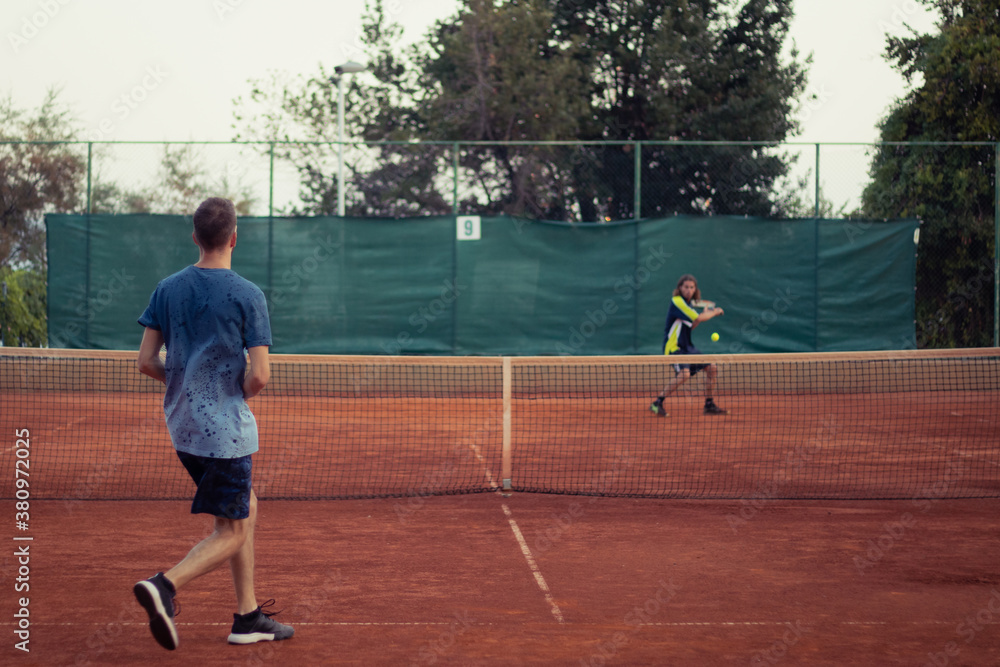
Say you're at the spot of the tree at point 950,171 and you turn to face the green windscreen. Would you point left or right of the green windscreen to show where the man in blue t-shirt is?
left

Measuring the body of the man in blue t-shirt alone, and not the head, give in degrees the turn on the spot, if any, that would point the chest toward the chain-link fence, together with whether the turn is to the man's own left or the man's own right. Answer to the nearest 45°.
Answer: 0° — they already face it

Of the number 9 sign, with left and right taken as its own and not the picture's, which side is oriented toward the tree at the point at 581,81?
back

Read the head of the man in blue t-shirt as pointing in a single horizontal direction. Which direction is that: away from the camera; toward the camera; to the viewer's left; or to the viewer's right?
away from the camera

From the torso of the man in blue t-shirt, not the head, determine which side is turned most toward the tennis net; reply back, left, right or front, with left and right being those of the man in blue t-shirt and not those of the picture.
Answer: front

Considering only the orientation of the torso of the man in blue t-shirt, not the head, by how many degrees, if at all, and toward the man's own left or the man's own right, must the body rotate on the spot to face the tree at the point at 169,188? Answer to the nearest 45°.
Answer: approximately 45° to the man's own left

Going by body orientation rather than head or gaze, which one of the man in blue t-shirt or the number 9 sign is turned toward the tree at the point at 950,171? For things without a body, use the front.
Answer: the man in blue t-shirt

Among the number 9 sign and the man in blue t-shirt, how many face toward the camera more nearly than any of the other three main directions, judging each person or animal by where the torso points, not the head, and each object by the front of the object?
1

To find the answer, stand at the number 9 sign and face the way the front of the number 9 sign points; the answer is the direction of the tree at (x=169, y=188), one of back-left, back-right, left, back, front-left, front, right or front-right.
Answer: back-right

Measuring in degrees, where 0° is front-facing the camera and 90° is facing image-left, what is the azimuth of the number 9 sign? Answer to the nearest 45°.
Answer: approximately 0°

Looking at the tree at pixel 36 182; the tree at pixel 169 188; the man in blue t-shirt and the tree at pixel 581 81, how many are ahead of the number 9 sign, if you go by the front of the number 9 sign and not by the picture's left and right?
1

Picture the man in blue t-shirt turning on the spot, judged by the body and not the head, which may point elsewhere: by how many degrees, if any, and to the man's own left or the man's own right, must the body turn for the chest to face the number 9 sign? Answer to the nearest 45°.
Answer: approximately 45° to the man's own left

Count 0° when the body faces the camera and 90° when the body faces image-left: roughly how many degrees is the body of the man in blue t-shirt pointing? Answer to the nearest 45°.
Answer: approximately 225°

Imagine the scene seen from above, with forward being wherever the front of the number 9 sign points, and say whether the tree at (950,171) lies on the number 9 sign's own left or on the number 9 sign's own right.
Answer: on the number 9 sign's own left

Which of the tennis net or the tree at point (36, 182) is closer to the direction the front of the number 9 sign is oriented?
the tennis net
